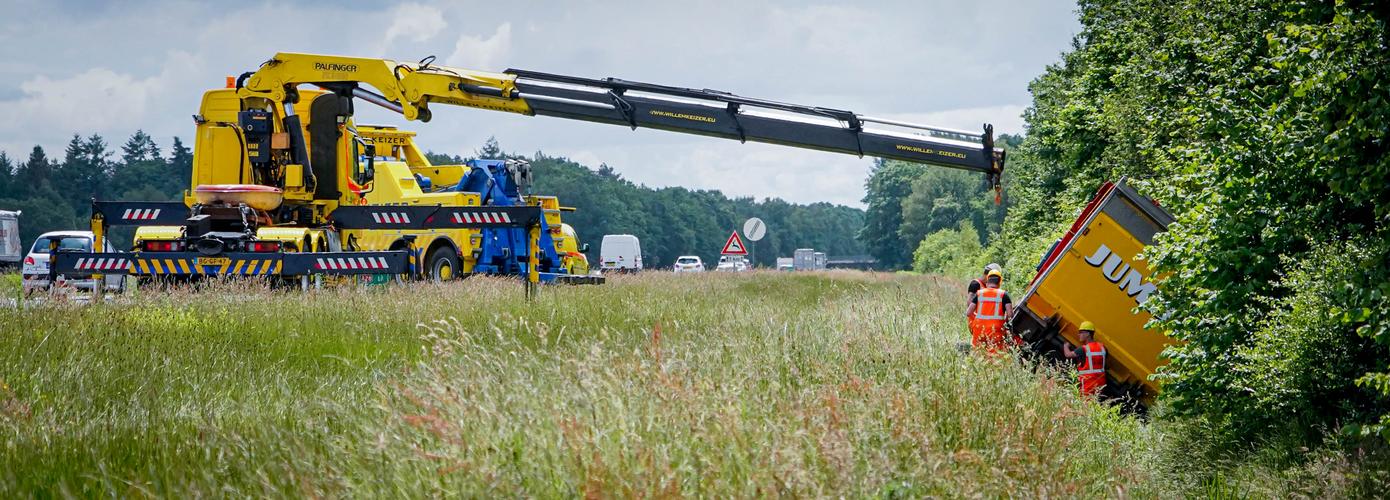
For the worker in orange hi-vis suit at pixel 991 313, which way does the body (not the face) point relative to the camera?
away from the camera

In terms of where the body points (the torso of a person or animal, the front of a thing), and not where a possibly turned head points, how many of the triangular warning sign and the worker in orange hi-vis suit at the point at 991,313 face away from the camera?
1

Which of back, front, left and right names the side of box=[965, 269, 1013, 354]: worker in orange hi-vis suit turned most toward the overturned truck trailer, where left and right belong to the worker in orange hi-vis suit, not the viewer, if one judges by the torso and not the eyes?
right

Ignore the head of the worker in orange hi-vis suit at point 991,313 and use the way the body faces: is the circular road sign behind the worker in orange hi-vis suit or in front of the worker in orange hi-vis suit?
in front

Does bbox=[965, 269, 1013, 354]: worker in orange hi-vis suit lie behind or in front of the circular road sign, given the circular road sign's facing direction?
in front

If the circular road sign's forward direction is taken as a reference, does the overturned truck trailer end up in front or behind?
in front

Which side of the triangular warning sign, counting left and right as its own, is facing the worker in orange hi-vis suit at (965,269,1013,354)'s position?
front

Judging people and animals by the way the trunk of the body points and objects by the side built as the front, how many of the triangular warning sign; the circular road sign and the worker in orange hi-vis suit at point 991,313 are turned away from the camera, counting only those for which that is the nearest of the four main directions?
1

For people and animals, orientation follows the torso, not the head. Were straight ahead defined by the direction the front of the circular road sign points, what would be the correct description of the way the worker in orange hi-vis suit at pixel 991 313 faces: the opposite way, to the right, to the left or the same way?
the opposite way

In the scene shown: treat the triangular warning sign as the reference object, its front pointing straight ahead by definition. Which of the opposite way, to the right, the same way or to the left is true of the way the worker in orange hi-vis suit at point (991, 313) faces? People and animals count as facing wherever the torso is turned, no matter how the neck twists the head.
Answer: the opposite way

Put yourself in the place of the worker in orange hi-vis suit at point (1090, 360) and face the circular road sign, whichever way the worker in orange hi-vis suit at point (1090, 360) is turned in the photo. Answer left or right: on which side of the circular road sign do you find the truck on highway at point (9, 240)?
left

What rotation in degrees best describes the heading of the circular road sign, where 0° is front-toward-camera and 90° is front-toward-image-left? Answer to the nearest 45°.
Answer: approximately 0°
